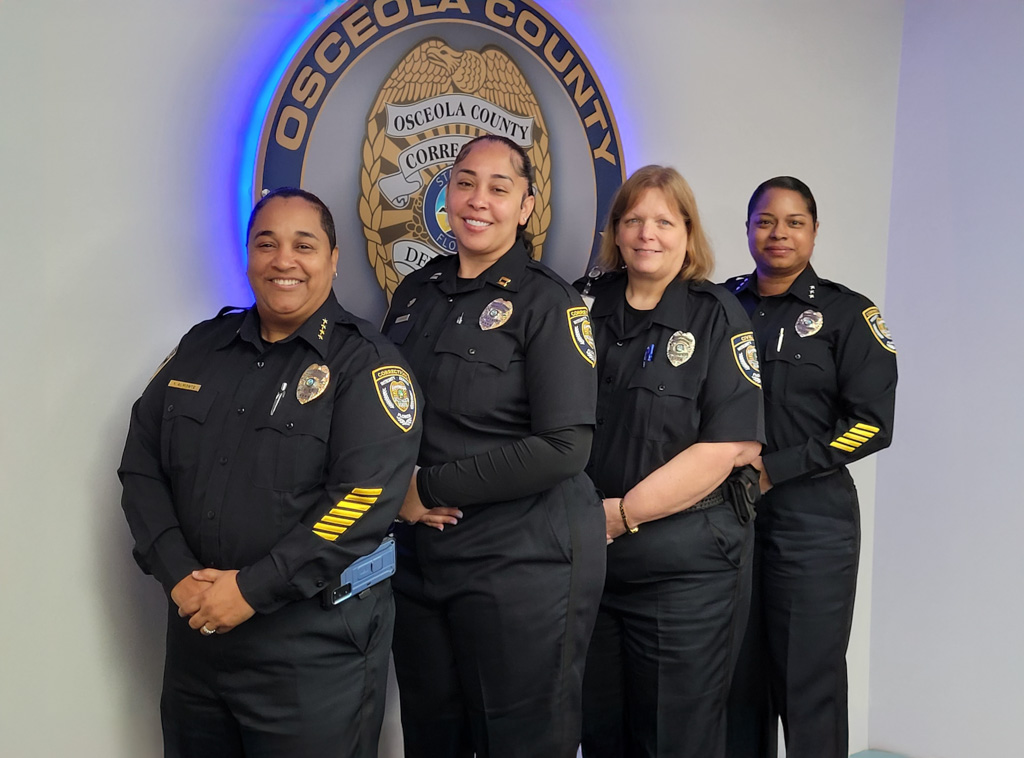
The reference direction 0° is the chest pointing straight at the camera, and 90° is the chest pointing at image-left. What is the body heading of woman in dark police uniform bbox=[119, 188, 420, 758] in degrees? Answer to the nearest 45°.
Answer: approximately 45°

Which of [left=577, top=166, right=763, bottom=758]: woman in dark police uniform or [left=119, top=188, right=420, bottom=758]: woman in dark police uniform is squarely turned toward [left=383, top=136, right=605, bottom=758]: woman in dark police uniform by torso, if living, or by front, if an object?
[left=577, top=166, right=763, bottom=758]: woman in dark police uniform

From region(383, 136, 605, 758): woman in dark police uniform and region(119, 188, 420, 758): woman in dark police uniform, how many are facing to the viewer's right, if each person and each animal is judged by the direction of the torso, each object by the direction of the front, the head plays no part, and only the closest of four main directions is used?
0

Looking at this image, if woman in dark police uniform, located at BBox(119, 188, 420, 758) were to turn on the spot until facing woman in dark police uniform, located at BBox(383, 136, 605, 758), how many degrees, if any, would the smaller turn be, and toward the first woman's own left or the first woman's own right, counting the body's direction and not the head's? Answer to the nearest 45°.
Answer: approximately 135° to the first woman's own left

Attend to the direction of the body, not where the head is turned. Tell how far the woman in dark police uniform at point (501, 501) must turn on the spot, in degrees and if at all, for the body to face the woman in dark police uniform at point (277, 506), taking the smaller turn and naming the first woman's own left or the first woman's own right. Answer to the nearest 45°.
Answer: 0° — they already face them
